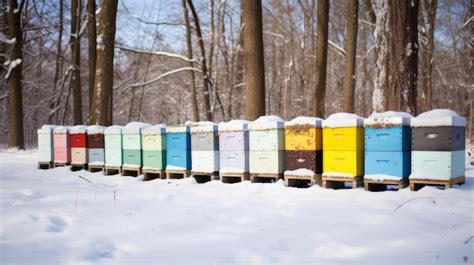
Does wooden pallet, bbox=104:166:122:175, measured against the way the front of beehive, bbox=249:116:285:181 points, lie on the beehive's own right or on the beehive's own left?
on the beehive's own right

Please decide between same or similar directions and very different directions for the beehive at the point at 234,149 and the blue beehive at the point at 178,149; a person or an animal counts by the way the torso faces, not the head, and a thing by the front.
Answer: same or similar directions

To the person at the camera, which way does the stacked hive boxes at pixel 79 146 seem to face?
facing the viewer

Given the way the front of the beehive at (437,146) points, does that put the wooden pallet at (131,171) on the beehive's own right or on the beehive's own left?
on the beehive's own right

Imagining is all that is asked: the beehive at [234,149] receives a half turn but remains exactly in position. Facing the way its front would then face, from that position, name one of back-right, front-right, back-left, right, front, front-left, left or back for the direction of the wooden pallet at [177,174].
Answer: front-left

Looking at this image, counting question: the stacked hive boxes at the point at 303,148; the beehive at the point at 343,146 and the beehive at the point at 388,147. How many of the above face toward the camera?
3

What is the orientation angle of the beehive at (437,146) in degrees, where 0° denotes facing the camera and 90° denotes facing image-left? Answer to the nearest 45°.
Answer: approximately 0°

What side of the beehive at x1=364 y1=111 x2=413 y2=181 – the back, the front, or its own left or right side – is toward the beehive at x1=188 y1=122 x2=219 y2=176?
right

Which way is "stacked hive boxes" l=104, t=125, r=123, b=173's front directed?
toward the camera

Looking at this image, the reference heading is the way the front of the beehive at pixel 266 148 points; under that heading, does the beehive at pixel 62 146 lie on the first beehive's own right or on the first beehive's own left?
on the first beehive's own right

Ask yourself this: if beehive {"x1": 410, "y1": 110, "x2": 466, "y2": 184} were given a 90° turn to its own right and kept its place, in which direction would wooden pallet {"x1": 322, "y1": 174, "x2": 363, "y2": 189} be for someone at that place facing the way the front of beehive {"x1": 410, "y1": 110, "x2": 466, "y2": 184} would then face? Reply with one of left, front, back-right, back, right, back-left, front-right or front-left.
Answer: front

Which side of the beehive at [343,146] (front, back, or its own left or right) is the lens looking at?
front

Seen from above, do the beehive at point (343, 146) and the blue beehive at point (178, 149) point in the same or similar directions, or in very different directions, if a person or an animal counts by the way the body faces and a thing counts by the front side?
same or similar directions
